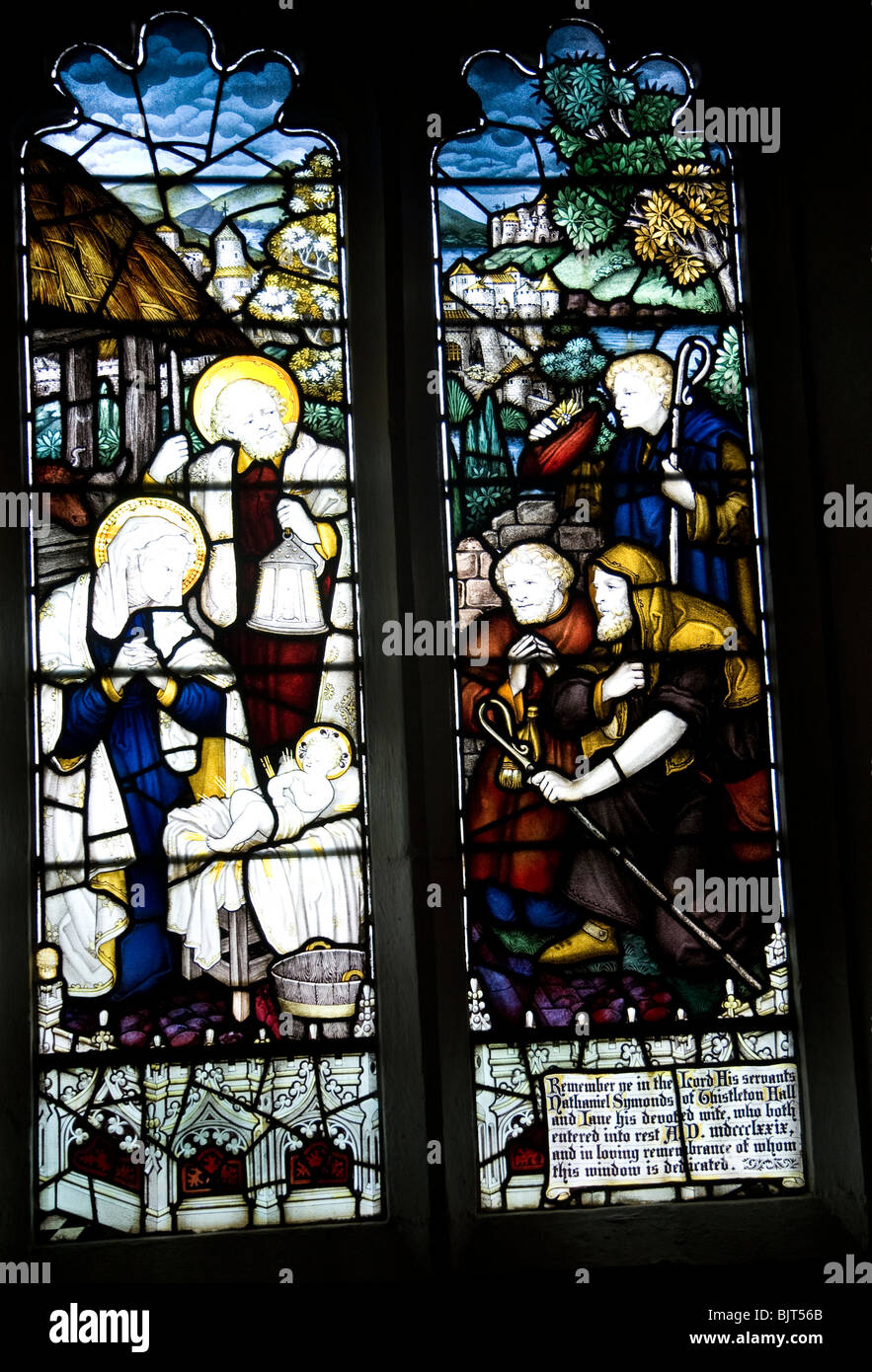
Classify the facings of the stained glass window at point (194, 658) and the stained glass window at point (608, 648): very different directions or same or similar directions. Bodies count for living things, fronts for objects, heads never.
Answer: same or similar directions

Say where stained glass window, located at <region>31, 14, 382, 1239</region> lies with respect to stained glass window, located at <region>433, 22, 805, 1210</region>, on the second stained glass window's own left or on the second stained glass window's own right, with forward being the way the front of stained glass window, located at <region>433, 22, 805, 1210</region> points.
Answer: on the second stained glass window's own right

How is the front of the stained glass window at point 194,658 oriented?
toward the camera

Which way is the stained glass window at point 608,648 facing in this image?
toward the camera

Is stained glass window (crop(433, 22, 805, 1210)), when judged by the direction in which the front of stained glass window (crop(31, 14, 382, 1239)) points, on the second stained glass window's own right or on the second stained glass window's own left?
on the second stained glass window's own left

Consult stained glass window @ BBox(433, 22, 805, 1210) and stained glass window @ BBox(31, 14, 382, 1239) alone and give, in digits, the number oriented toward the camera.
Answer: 2
